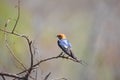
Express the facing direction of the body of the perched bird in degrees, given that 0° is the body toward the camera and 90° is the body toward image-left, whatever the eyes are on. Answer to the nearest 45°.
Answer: approximately 135°
